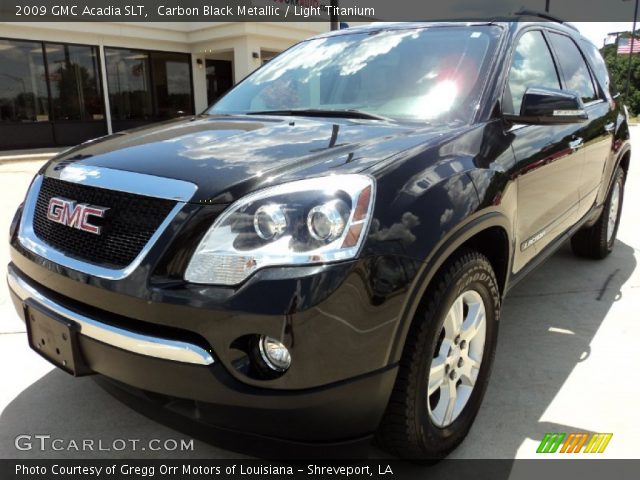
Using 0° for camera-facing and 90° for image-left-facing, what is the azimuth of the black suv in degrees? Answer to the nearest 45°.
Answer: approximately 45°

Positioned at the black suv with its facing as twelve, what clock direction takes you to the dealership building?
The dealership building is roughly at 4 o'clock from the black suv.
